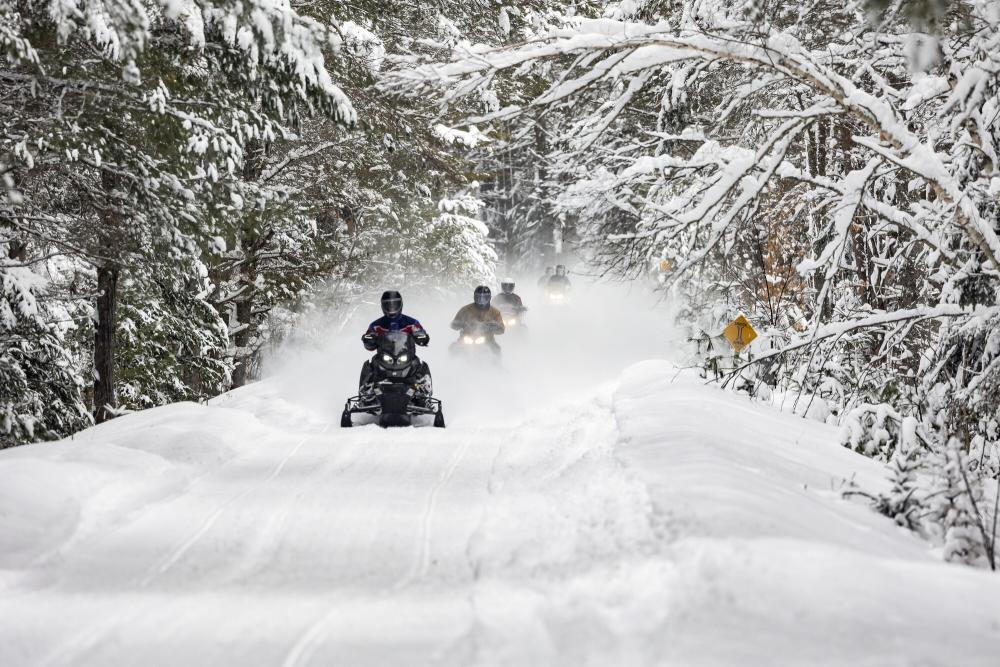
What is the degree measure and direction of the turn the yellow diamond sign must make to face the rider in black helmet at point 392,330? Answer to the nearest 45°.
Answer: approximately 90° to its right

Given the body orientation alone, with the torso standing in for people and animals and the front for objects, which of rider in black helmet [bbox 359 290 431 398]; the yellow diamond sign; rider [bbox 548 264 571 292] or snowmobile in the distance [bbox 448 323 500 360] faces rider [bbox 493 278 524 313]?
rider [bbox 548 264 571 292]

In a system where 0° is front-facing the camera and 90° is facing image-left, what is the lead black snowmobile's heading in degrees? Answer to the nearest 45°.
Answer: approximately 0°

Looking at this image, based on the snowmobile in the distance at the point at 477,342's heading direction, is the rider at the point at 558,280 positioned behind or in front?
behind

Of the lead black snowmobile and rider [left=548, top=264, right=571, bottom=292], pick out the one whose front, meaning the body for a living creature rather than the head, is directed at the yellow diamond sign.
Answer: the rider

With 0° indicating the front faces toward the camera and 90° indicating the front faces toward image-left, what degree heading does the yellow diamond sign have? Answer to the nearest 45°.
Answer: approximately 0°

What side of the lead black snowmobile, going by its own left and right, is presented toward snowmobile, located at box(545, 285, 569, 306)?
back
